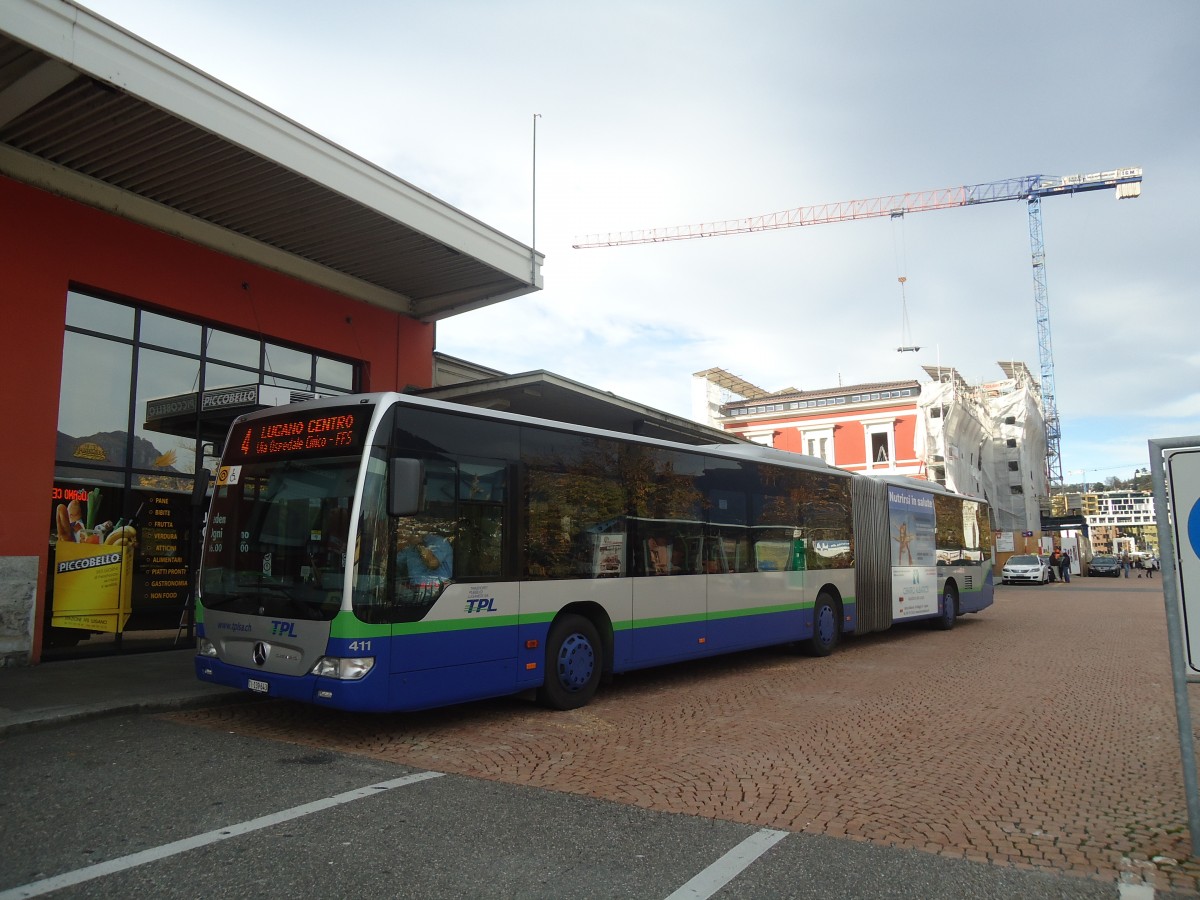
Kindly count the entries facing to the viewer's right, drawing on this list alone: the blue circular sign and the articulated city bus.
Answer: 0

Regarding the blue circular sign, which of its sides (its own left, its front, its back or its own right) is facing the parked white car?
back

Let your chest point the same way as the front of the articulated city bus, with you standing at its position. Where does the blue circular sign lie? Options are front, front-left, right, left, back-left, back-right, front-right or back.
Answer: left

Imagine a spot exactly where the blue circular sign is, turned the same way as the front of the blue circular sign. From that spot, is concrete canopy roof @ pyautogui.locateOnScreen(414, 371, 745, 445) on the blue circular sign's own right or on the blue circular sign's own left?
on the blue circular sign's own right

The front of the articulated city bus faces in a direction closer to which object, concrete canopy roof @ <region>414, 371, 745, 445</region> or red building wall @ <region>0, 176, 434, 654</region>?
the red building wall

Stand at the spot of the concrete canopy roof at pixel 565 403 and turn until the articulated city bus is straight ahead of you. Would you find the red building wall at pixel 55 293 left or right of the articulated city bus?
right

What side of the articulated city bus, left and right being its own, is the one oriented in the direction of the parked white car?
back

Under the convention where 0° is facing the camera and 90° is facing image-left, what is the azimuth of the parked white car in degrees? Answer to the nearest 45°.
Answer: approximately 45°

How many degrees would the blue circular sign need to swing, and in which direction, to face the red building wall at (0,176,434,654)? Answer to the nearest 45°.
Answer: approximately 90° to its right

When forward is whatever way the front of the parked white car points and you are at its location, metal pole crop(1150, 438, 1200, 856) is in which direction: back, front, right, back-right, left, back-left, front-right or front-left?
front-left

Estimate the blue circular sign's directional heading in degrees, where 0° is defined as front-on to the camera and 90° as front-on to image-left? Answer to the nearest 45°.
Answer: approximately 0°

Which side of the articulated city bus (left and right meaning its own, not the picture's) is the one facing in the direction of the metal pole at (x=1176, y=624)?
left

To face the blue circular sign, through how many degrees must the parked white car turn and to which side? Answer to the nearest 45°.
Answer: approximately 45° to its left
